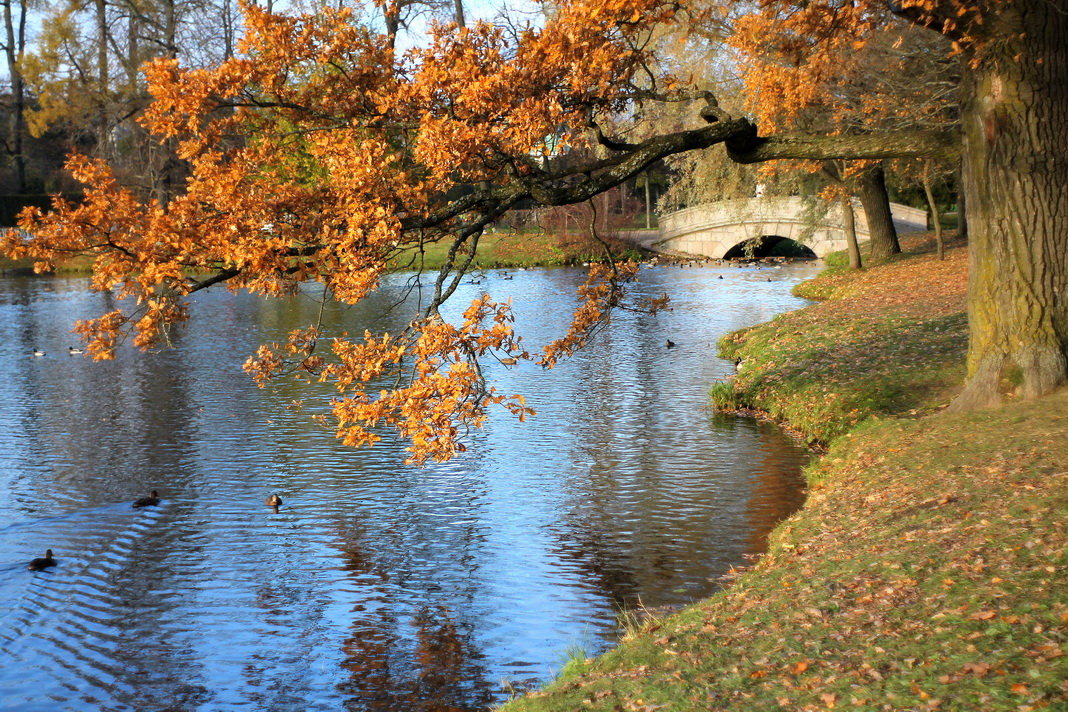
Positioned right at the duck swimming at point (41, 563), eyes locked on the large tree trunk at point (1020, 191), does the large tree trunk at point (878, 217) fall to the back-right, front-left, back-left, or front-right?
front-left

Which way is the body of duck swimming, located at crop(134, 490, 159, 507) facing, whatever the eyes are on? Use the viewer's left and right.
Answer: facing to the right of the viewer

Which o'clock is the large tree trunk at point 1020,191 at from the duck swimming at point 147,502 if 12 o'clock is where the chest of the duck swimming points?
The large tree trunk is roughly at 1 o'clock from the duck swimming.

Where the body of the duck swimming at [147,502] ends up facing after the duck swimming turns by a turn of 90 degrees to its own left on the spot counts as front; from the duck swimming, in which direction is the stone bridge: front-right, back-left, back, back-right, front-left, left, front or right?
front-right
